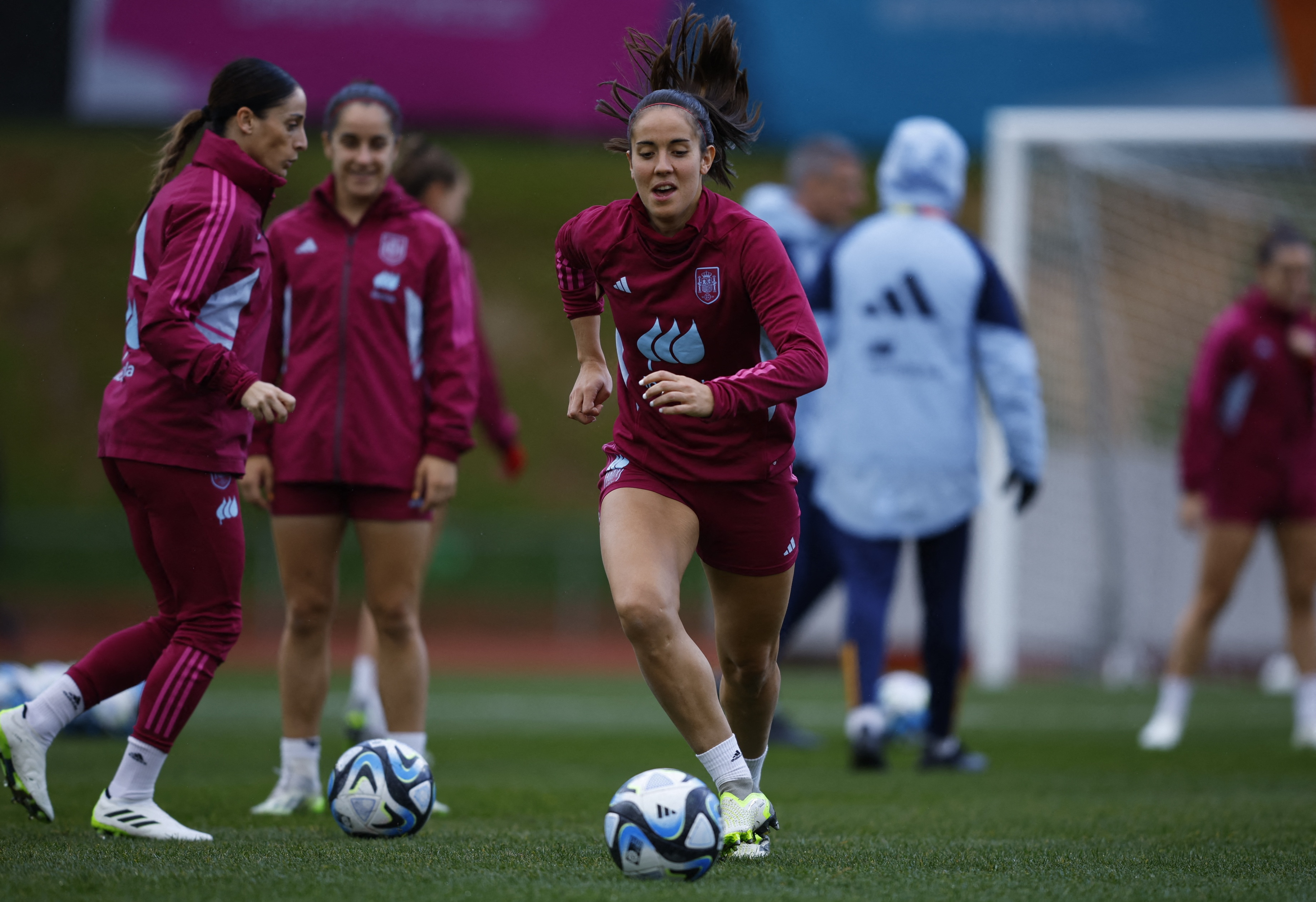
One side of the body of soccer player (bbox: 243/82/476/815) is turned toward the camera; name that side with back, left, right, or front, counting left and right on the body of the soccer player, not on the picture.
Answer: front

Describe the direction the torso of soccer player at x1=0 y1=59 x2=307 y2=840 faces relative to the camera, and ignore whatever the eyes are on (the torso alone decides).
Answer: to the viewer's right

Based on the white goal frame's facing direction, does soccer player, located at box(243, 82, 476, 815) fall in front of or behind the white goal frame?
in front

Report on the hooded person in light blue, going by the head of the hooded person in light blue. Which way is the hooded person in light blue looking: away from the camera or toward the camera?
away from the camera

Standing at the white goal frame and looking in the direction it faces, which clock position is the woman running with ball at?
The woman running with ball is roughly at 12 o'clock from the white goal frame.

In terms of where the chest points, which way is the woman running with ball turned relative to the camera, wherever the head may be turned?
toward the camera

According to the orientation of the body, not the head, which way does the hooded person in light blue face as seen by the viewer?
away from the camera

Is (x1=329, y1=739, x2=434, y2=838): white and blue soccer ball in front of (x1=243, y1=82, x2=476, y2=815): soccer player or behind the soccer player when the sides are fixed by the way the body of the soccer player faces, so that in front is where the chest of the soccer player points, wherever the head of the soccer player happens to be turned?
in front

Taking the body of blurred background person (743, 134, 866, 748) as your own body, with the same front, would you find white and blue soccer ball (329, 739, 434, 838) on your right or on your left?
on your right

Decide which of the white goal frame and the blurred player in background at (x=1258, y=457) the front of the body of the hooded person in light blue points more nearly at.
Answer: the white goal frame

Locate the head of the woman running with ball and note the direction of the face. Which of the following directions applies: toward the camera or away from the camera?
toward the camera

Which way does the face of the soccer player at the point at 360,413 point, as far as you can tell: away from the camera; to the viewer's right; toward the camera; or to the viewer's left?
toward the camera

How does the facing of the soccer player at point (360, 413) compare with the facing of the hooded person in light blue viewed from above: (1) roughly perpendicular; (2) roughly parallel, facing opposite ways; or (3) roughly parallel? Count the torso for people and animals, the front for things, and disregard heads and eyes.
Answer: roughly parallel, facing opposite ways
